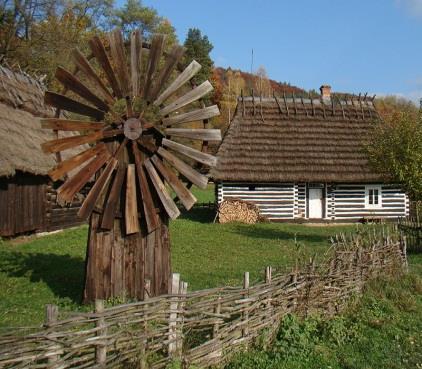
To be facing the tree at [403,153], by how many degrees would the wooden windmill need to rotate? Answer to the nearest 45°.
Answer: approximately 135° to its left

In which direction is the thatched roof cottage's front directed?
toward the camera

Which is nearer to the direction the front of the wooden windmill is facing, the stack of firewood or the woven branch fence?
the woven branch fence

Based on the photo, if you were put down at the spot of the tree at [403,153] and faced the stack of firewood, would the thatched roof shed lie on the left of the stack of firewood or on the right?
left

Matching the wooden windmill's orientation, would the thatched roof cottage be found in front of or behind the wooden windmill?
behind

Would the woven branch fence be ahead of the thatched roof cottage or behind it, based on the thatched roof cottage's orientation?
ahead

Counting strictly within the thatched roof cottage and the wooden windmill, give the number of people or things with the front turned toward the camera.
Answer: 2

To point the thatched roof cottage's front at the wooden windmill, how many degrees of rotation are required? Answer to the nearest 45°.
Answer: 0° — it already faces it

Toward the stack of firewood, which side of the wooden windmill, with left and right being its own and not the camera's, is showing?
back

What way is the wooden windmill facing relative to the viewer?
toward the camera
